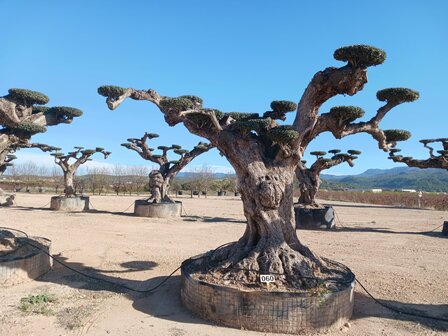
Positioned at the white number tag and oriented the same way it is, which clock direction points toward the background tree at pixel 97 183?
The background tree is roughly at 5 o'clock from the white number tag.

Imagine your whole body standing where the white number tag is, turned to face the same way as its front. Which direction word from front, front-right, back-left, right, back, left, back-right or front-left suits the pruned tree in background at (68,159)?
back-right

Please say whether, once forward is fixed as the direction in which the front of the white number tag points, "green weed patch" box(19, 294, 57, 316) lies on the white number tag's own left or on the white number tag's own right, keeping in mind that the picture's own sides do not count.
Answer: on the white number tag's own right

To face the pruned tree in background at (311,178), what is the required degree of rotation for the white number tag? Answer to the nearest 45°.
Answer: approximately 180°

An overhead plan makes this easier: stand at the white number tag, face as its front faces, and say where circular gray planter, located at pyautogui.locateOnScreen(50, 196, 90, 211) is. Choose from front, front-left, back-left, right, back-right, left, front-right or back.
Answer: back-right

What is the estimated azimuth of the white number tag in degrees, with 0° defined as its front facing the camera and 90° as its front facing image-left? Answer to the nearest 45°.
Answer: approximately 0°

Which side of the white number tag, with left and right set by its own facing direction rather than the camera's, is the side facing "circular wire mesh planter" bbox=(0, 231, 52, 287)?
right

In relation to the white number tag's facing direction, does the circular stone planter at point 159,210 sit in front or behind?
behind

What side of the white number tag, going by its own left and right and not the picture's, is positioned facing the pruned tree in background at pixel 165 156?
back
